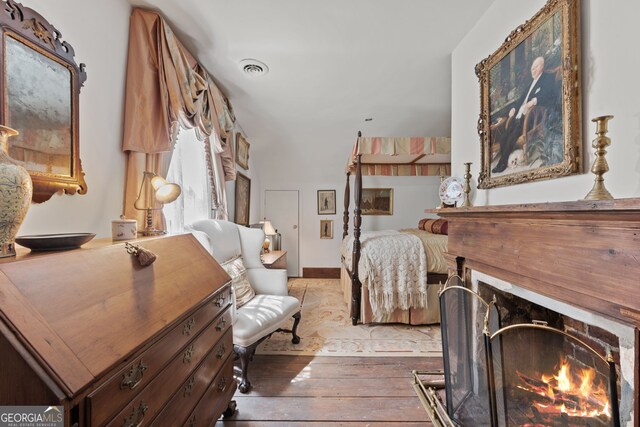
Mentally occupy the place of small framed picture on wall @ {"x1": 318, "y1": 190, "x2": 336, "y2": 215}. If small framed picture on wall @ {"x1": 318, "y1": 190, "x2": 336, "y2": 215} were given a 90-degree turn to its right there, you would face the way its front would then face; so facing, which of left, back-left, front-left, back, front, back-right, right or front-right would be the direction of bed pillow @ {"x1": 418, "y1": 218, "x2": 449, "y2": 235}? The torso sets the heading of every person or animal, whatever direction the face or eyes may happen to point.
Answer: back-left

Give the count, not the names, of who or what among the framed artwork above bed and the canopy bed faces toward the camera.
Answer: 1

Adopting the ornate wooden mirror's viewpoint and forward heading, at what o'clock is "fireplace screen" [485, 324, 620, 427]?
The fireplace screen is roughly at 12 o'clock from the ornate wooden mirror.

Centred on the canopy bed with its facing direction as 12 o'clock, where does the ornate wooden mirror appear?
The ornate wooden mirror is roughly at 10 o'clock from the canopy bed.

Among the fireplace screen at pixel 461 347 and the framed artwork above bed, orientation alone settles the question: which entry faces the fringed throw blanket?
the framed artwork above bed

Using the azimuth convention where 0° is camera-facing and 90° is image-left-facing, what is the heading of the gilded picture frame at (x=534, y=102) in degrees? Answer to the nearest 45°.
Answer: approximately 45°

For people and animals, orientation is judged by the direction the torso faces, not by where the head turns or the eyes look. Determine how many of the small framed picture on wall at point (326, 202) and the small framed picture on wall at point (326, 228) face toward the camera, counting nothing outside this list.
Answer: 2

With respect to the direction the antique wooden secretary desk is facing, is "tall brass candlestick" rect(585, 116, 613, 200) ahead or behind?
ahead

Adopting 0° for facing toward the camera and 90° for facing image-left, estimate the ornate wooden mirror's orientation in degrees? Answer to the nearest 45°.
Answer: approximately 315°

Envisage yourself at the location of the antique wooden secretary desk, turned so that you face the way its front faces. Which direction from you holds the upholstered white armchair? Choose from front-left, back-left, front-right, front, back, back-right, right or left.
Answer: left
